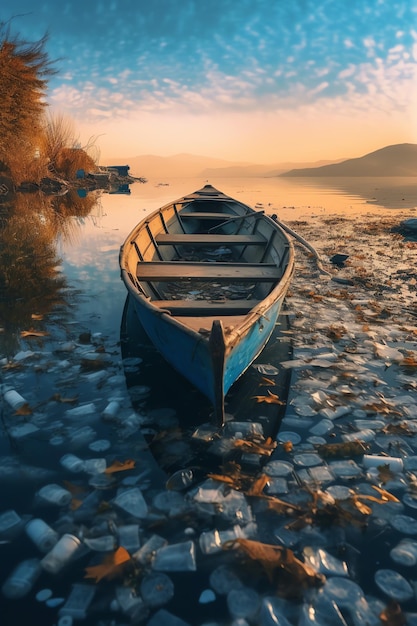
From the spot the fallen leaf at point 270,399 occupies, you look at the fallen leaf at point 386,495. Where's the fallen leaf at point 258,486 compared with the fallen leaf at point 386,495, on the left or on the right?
right

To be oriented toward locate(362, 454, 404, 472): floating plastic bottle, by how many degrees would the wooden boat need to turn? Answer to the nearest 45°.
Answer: approximately 45° to its left

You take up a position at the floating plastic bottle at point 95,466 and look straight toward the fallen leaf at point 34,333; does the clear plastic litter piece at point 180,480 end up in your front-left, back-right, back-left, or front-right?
back-right

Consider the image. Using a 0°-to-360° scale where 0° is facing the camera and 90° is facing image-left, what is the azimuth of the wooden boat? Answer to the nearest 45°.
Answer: approximately 0°

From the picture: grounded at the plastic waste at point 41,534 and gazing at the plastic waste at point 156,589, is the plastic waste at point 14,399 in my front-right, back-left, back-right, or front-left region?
back-left

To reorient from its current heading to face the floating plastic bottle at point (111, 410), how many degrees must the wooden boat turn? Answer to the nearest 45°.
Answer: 0° — it already faces it

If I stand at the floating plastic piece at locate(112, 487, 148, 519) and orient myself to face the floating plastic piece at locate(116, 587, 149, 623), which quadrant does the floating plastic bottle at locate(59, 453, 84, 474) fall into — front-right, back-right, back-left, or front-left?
back-right

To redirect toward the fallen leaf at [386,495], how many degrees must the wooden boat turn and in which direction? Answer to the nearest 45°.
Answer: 0° — it already faces it

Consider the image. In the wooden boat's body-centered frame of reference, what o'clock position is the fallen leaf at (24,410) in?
The fallen leaf is roughly at 1 o'clock from the wooden boat.
